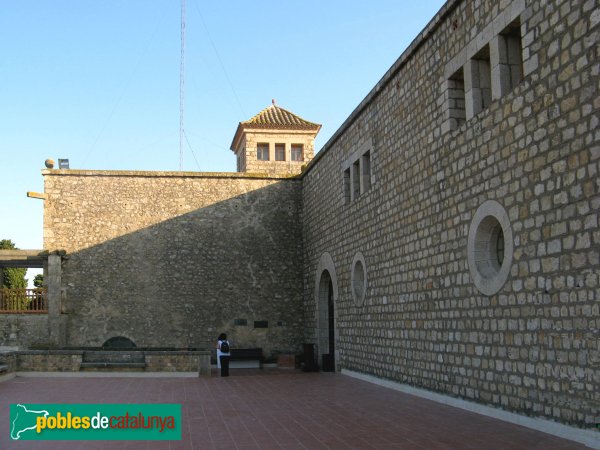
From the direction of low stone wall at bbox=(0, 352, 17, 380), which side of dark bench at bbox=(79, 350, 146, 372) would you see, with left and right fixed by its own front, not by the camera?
right

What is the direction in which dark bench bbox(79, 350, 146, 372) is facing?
toward the camera

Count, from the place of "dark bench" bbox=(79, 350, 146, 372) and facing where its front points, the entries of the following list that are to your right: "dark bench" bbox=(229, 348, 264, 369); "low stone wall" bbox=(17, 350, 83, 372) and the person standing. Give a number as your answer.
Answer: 1

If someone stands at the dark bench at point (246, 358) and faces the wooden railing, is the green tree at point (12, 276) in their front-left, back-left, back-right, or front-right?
front-right

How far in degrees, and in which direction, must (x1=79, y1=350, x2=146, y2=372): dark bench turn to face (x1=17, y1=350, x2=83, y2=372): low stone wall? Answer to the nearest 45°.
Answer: approximately 90° to its right

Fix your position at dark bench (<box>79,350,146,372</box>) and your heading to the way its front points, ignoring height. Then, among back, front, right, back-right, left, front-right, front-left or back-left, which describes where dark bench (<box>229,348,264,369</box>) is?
back-left

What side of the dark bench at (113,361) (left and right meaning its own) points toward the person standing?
left
